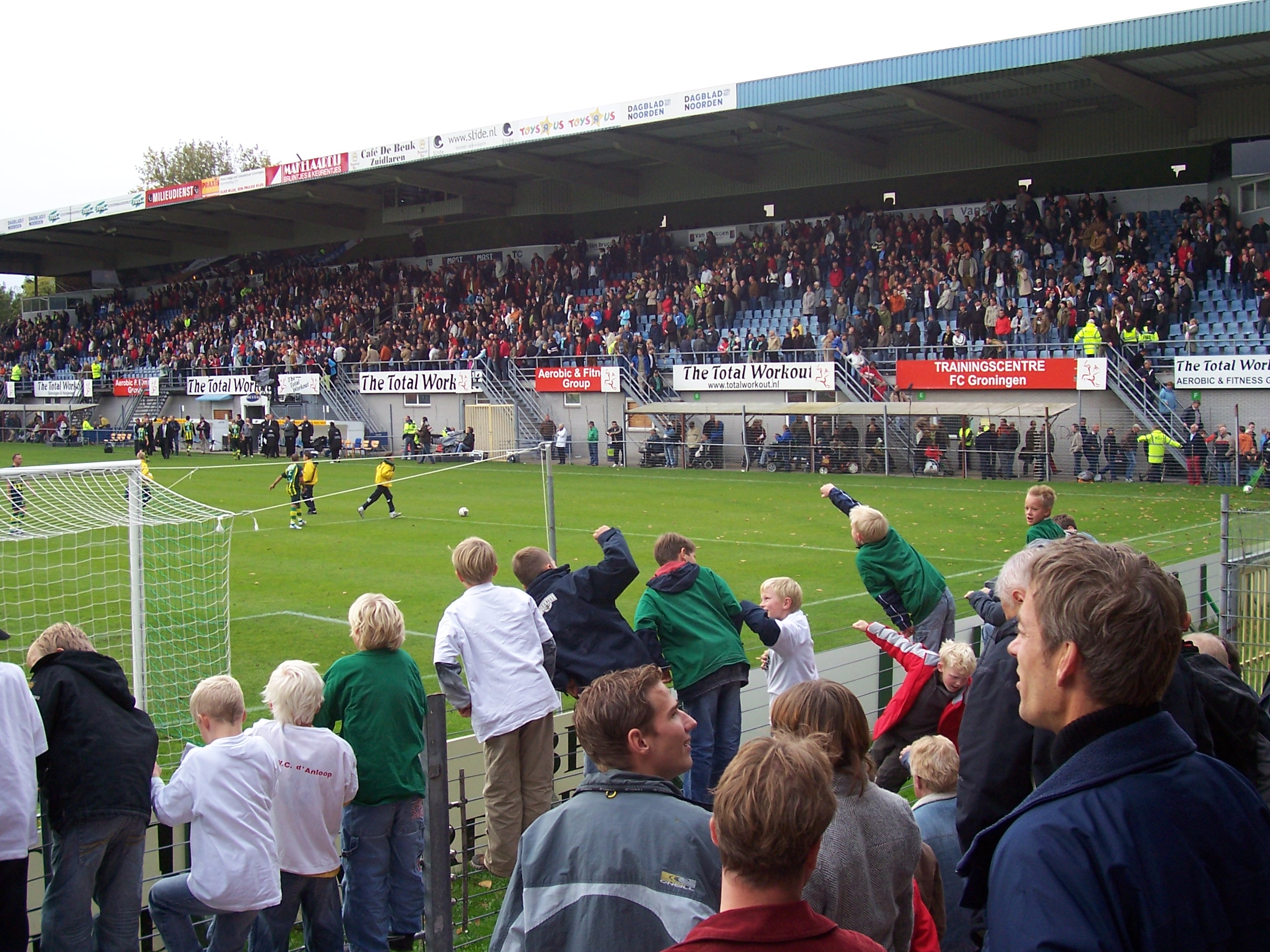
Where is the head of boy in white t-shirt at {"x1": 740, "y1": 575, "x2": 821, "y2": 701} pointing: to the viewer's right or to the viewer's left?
to the viewer's left

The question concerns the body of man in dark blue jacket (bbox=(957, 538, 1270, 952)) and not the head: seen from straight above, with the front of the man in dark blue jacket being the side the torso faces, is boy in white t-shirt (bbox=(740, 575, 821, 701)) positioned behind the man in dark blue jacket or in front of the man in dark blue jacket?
in front

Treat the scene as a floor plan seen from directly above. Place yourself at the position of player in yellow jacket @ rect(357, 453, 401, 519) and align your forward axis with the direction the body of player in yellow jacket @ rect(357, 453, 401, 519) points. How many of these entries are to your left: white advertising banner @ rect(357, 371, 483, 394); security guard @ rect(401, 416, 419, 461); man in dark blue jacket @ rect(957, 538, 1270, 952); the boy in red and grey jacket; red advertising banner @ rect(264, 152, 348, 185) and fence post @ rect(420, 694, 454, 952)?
3

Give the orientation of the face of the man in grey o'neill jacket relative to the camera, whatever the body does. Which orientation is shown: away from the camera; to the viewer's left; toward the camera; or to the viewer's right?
to the viewer's right

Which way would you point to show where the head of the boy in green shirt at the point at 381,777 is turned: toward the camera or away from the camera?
away from the camera

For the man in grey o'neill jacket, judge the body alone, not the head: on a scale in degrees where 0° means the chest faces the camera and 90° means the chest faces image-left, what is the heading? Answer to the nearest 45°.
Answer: approximately 225°

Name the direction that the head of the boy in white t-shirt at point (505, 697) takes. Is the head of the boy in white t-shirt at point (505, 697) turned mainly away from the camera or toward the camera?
away from the camera

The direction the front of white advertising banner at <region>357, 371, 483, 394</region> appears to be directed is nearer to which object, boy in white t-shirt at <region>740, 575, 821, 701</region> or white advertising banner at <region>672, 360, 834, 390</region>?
the boy in white t-shirt

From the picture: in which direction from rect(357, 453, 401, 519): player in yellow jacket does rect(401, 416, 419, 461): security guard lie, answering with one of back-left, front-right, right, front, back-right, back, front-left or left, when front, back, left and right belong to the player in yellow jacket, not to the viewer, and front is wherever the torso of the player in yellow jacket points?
left

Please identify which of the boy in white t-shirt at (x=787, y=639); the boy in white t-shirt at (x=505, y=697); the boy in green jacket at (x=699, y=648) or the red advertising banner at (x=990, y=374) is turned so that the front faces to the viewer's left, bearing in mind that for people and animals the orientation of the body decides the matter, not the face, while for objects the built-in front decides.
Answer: the boy in white t-shirt at (x=787, y=639)

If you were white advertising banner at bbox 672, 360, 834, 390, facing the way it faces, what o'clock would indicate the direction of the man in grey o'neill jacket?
The man in grey o'neill jacket is roughly at 12 o'clock from the white advertising banner.
